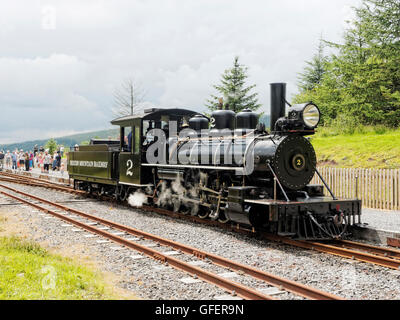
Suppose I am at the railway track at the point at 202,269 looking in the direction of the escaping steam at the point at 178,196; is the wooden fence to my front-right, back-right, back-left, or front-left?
front-right

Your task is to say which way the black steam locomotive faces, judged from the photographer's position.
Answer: facing the viewer and to the right of the viewer

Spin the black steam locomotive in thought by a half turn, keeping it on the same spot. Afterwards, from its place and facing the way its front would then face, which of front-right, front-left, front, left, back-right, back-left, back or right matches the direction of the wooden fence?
right

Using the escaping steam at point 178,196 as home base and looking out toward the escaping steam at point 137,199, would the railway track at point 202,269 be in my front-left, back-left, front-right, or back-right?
back-left
